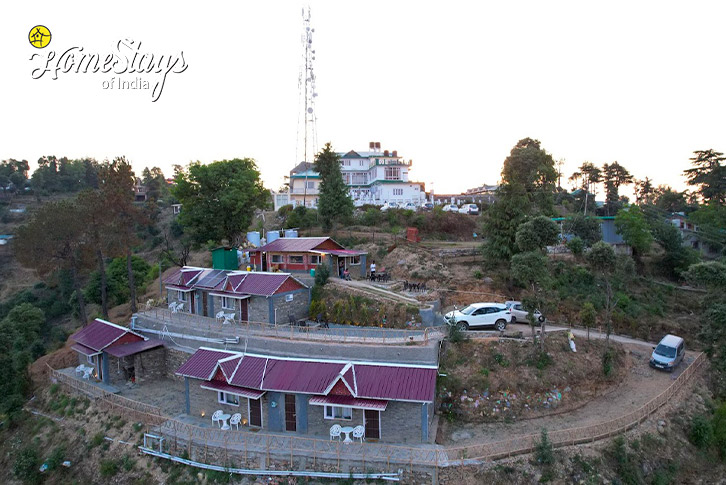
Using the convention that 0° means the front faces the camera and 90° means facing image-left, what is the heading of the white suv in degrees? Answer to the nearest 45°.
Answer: approximately 90°

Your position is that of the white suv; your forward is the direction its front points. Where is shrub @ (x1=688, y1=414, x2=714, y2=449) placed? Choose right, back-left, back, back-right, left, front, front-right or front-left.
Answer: back

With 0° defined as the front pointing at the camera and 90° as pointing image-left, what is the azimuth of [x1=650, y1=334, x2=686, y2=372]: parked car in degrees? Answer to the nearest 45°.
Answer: approximately 45°

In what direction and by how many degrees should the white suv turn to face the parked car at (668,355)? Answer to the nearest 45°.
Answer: approximately 180°

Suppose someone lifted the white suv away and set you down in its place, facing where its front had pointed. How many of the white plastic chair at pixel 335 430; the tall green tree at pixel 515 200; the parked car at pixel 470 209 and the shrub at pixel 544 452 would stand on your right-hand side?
2

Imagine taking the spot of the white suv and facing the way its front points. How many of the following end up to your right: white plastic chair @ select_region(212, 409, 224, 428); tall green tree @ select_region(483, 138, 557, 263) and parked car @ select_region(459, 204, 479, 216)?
2

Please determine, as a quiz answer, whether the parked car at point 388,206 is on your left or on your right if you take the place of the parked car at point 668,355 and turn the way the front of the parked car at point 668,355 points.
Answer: on your right

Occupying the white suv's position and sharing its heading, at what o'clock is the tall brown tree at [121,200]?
The tall brown tree is roughly at 12 o'clock from the white suv.

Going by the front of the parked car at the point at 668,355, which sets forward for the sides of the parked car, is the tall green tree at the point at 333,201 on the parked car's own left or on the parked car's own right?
on the parked car's own right

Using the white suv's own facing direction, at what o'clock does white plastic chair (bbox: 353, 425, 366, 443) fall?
The white plastic chair is roughly at 10 o'clock from the white suv.
